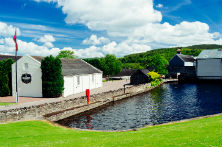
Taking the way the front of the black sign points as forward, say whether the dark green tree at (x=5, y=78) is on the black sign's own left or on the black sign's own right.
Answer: on the black sign's own right

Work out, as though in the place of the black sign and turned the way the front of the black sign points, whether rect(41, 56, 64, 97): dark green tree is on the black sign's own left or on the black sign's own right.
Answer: on the black sign's own left

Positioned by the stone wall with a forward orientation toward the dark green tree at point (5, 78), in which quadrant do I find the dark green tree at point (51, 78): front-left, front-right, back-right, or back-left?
front-right

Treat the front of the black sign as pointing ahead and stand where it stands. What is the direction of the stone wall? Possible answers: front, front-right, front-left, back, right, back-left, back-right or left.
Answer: front

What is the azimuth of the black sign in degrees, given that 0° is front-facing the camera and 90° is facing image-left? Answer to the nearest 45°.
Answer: approximately 0°

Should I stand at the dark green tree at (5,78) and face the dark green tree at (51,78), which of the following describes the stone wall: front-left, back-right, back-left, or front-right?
front-right

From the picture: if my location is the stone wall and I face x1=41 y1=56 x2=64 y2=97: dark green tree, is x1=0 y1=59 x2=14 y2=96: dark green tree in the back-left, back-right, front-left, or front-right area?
front-left
